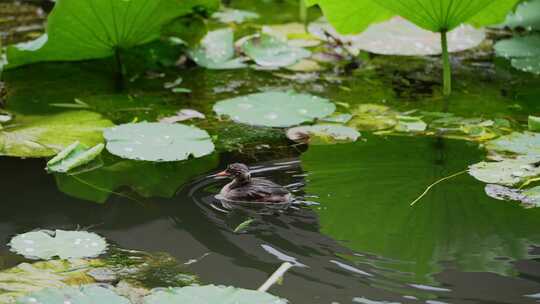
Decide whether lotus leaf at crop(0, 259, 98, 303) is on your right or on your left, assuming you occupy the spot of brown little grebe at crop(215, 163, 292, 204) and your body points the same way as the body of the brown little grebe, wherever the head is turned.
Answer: on your left

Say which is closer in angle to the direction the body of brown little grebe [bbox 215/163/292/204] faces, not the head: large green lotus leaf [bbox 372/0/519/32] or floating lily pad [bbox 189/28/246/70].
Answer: the floating lily pad

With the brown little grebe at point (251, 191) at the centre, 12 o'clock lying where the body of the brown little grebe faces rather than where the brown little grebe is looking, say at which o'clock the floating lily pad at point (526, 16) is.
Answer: The floating lily pad is roughly at 4 o'clock from the brown little grebe.

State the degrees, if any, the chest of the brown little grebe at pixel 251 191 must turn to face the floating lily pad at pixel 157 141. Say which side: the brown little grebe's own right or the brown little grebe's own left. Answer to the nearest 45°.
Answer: approximately 45° to the brown little grebe's own right

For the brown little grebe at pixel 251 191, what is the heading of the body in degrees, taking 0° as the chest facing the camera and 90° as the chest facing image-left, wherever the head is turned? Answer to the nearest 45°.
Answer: approximately 90°

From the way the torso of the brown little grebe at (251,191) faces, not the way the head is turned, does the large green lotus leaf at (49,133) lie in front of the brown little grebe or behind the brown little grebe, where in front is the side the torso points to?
in front

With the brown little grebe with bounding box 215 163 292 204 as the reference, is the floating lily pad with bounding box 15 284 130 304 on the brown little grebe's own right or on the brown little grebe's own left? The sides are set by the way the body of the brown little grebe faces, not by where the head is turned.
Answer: on the brown little grebe's own left

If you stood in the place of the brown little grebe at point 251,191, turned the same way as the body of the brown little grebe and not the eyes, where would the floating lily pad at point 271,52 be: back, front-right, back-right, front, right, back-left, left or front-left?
right

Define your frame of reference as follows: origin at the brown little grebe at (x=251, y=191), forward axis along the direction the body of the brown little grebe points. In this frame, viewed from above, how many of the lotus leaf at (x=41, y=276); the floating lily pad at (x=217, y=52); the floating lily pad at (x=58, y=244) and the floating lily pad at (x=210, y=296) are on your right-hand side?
1

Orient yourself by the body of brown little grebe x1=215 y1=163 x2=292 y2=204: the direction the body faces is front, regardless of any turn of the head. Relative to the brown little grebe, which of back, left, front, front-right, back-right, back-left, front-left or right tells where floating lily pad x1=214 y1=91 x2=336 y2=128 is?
right

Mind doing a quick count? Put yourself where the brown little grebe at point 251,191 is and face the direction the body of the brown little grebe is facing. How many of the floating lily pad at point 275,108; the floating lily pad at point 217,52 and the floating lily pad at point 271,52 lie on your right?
3

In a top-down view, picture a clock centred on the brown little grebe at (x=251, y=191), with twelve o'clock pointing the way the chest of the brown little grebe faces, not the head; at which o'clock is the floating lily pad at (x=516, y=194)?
The floating lily pad is roughly at 6 o'clock from the brown little grebe.

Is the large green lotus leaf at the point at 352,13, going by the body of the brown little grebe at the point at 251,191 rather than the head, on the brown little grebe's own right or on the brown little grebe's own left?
on the brown little grebe's own right

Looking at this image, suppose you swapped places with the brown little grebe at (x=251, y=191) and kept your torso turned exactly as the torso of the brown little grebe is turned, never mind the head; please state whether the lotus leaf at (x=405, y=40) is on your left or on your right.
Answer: on your right

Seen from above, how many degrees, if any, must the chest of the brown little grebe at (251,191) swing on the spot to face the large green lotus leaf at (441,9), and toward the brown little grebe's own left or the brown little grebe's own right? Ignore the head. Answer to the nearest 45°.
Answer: approximately 135° to the brown little grebe's own right
